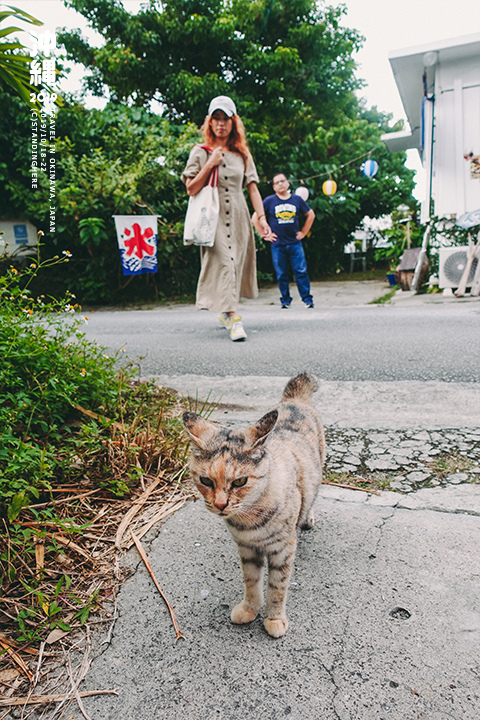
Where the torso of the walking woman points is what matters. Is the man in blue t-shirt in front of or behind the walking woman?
behind

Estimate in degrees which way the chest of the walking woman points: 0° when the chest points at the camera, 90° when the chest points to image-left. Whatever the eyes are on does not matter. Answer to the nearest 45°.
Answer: approximately 0°

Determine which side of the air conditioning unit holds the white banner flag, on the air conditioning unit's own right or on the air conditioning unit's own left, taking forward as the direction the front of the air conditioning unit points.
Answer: on the air conditioning unit's own right

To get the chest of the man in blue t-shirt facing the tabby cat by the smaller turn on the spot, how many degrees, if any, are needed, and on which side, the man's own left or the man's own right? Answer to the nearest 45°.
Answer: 0° — they already face it

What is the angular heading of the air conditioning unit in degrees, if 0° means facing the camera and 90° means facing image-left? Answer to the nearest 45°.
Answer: approximately 0°
